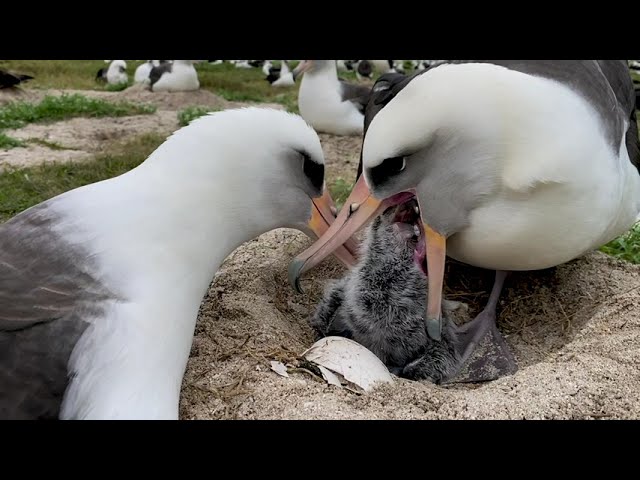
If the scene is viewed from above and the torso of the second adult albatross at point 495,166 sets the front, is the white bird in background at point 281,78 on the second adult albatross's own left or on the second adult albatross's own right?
on the second adult albatross's own right

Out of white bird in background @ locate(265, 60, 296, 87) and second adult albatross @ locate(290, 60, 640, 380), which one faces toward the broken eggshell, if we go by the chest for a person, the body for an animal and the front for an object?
the second adult albatross

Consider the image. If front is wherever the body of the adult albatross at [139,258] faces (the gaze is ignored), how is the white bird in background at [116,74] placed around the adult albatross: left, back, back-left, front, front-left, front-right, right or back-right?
left

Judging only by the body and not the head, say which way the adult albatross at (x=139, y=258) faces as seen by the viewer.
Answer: to the viewer's right

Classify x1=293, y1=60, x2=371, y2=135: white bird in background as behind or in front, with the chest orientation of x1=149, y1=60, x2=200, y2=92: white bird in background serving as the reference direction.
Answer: in front
